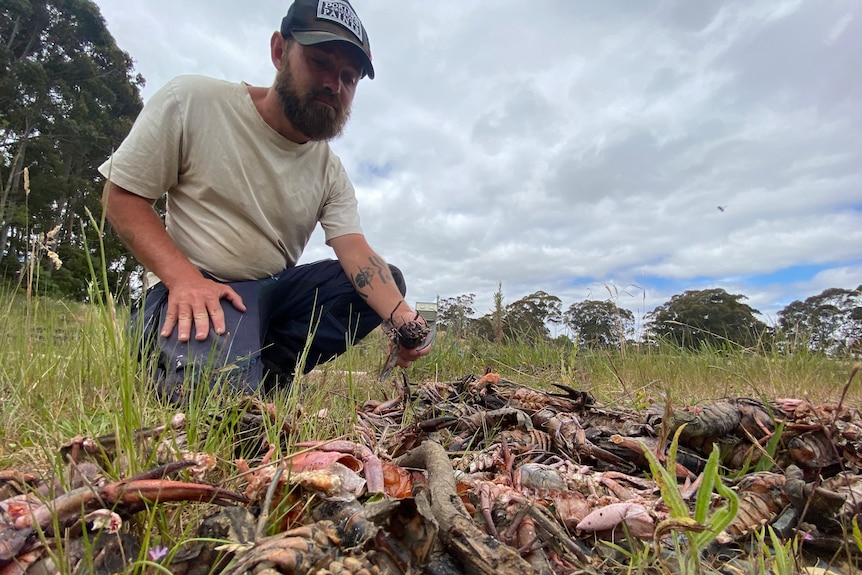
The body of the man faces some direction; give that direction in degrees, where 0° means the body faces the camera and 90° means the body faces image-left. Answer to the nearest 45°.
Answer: approximately 315°

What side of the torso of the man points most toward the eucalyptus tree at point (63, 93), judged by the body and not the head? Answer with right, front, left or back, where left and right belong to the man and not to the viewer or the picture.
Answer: back

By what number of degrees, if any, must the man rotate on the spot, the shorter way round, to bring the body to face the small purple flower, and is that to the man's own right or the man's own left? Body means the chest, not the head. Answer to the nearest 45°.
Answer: approximately 45° to the man's own right

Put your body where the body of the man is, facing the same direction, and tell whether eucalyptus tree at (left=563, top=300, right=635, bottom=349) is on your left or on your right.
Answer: on your left

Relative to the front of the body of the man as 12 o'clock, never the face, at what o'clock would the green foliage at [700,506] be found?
The green foliage is roughly at 1 o'clock from the man.

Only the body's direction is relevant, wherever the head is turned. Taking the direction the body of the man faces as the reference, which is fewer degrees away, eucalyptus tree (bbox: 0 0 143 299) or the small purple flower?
the small purple flower
